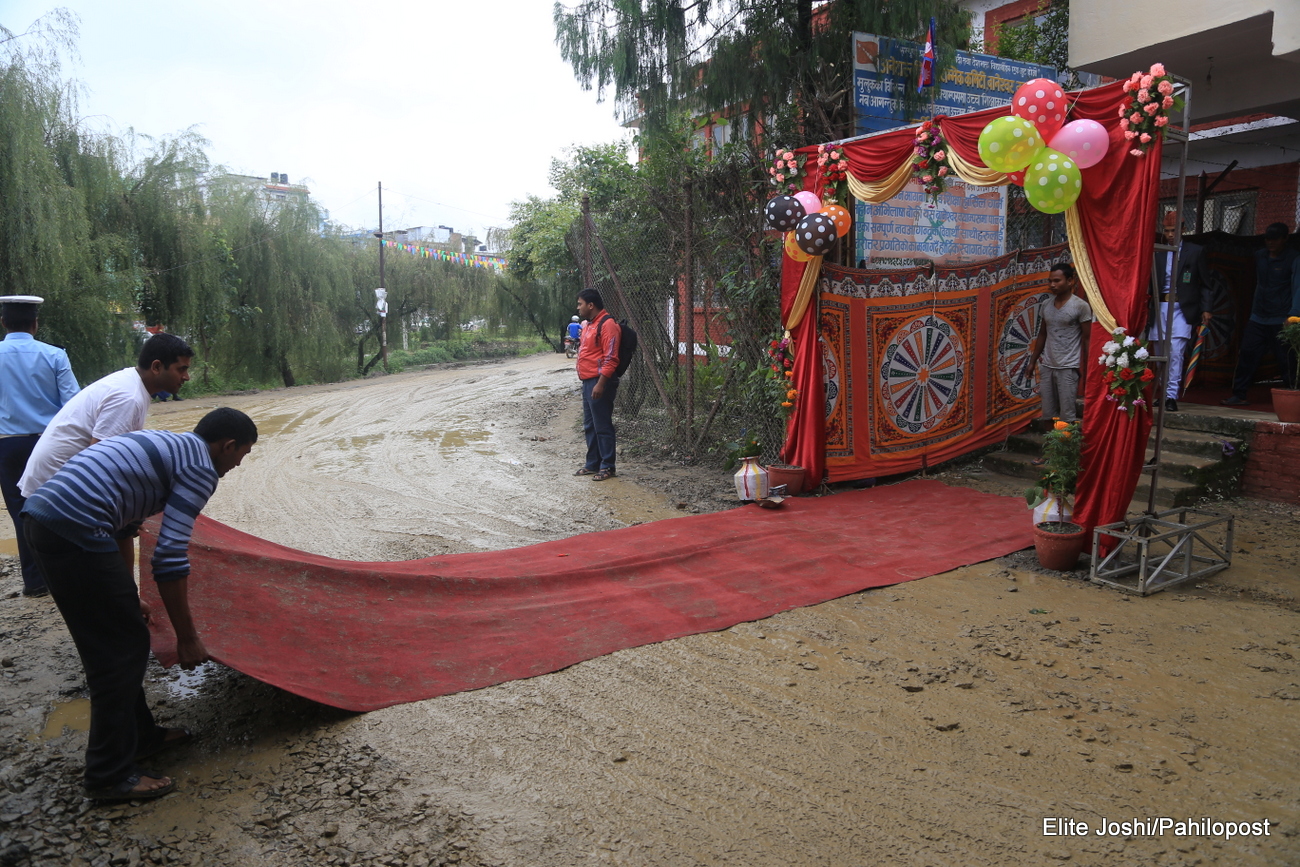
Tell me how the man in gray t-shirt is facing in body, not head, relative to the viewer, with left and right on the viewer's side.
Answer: facing the viewer and to the left of the viewer

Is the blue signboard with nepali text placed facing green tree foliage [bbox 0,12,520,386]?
no

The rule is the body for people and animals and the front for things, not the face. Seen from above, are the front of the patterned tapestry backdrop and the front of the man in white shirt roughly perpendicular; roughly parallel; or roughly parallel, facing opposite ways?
roughly perpendicular

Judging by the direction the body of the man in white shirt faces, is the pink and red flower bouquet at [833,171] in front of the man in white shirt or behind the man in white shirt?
in front

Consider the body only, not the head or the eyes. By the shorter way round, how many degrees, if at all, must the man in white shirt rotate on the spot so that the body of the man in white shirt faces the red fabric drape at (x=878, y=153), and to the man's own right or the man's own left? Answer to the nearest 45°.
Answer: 0° — they already face it

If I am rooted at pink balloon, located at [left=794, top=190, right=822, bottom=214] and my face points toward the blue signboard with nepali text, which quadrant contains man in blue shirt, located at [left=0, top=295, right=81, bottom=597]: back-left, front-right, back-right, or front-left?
back-left

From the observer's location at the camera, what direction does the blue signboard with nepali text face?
facing the viewer and to the right of the viewer

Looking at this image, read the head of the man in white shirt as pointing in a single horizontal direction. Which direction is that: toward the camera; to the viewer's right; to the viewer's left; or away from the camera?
to the viewer's right

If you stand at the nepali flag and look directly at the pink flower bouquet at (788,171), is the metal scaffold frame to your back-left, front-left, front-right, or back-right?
front-left

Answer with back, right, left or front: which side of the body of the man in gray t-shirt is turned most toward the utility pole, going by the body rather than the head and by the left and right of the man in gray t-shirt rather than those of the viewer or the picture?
right

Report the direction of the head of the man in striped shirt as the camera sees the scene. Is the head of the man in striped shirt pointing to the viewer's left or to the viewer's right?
to the viewer's right

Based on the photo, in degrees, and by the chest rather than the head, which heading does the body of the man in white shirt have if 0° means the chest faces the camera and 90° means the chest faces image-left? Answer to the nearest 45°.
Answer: approximately 270°

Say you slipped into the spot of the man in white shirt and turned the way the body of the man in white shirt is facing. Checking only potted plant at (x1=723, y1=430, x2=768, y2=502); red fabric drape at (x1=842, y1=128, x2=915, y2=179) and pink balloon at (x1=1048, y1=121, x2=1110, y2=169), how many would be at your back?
0

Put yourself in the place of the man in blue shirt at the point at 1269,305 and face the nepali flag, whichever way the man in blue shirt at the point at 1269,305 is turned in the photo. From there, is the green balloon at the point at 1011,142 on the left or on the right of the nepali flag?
left
